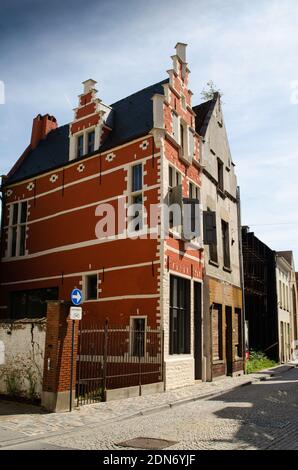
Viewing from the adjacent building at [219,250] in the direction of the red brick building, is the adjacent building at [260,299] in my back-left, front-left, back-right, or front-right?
back-right

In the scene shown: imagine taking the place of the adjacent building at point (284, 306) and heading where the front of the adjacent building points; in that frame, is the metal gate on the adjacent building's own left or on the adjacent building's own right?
on the adjacent building's own right

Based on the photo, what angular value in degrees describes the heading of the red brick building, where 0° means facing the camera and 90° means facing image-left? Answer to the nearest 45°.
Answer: approximately 315°

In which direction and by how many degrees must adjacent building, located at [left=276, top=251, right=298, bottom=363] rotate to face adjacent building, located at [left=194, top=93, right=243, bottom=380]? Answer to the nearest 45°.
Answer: approximately 45° to its right

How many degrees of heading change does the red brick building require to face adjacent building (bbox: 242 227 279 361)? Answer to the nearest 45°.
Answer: approximately 90° to its left

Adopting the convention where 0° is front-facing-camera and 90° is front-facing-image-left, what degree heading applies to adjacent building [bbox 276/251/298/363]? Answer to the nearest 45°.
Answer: approximately 315°

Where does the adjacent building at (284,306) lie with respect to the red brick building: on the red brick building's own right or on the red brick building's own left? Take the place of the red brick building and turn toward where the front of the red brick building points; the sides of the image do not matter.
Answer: on the red brick building's own left

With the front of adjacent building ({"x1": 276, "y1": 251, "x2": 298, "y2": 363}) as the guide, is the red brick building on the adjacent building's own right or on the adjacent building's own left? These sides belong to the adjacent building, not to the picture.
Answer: on the adjacent building's own right

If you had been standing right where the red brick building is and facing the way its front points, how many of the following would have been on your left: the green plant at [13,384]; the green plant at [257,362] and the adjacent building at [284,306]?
2
